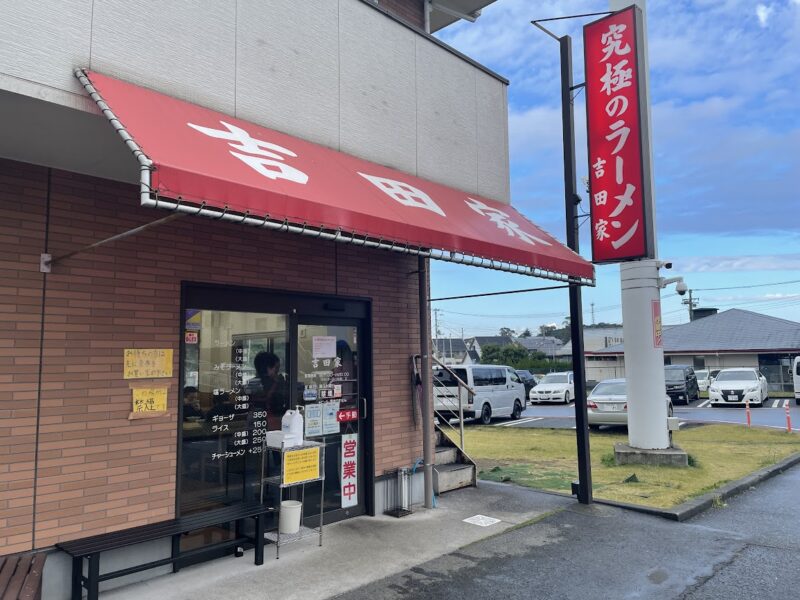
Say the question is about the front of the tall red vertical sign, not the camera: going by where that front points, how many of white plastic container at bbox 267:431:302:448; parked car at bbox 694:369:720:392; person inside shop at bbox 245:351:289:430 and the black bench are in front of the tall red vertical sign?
3

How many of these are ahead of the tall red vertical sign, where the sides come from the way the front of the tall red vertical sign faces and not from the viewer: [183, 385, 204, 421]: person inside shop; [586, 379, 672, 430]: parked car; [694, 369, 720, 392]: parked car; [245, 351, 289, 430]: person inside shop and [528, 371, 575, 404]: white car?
2

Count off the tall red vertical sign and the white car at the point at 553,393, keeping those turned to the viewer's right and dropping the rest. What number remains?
0

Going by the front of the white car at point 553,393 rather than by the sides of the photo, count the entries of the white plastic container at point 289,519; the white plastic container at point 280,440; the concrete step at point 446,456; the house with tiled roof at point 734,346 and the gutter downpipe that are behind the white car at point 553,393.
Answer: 1

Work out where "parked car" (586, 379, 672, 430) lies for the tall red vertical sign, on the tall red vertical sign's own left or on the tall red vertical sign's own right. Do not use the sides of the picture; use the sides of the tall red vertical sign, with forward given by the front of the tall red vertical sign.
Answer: on the tall red vertical sign's own right

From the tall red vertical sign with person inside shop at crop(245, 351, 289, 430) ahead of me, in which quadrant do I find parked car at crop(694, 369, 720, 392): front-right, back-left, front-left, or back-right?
back-right

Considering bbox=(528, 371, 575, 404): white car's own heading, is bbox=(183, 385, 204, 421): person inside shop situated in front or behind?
in front

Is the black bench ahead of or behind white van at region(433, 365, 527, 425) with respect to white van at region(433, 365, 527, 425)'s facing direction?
behind

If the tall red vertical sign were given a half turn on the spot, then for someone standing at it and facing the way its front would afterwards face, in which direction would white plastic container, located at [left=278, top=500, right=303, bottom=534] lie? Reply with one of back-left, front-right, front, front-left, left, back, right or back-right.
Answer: back

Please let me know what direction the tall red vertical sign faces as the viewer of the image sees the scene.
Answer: facing the viewer and to the left of the viewer

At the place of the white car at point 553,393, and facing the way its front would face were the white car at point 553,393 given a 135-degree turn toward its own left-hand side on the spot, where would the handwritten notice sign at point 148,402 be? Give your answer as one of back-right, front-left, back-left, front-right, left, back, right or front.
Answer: right

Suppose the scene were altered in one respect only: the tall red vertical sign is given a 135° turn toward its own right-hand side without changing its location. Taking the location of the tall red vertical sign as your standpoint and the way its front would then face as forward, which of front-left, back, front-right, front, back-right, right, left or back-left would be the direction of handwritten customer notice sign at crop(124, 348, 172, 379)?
back-left

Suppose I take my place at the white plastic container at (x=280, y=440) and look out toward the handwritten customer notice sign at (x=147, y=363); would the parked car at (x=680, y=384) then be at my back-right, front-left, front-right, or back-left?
back-right

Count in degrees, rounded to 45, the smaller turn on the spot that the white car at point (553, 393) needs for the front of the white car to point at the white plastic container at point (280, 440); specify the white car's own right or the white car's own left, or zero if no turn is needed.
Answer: approximately 45° to the white car's own left

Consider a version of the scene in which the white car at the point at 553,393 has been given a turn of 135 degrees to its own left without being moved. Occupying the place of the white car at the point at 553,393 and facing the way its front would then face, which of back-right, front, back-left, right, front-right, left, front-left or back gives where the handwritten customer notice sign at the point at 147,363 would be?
right

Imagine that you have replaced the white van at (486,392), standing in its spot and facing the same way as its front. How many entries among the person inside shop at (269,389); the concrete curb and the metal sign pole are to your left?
0
